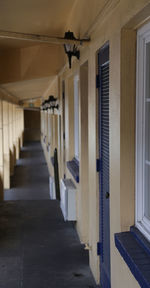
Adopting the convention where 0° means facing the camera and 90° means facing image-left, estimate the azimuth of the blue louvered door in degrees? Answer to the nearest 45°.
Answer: approximately 90°
